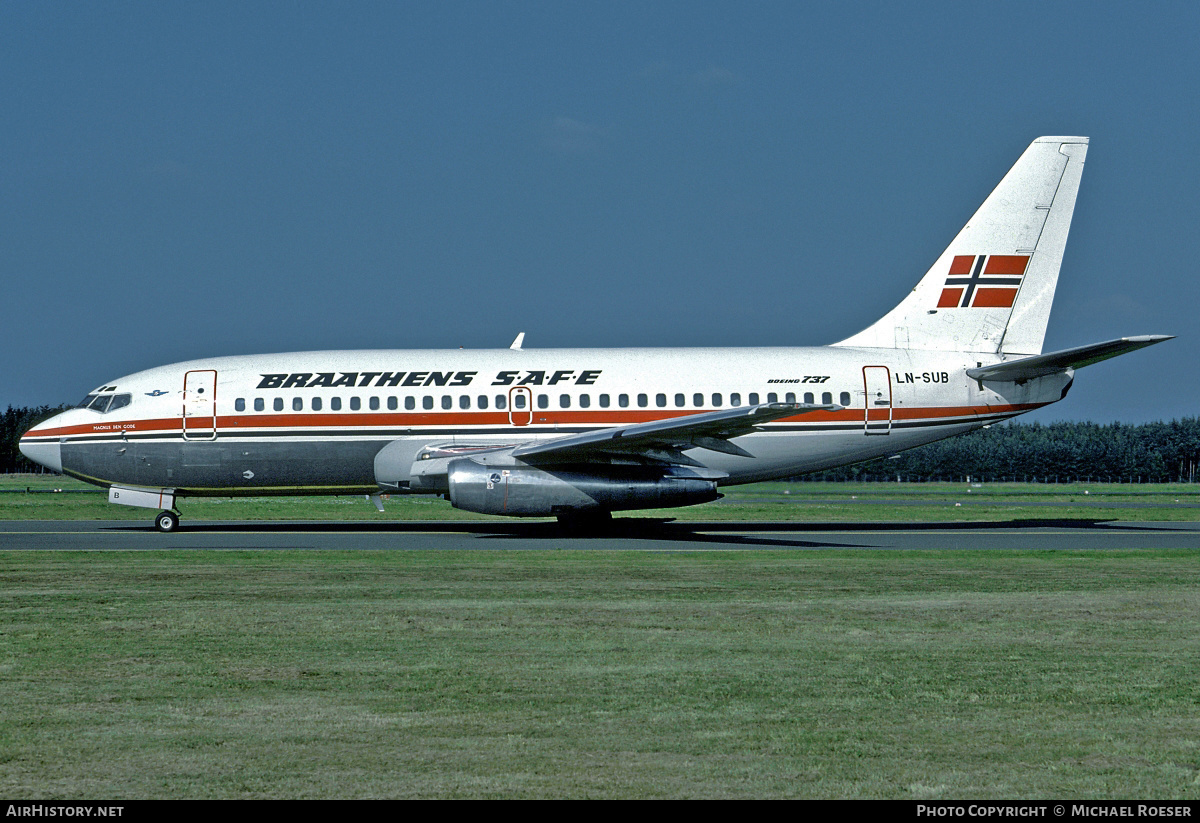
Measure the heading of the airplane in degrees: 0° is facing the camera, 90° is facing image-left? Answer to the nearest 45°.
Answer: approximately 90°
